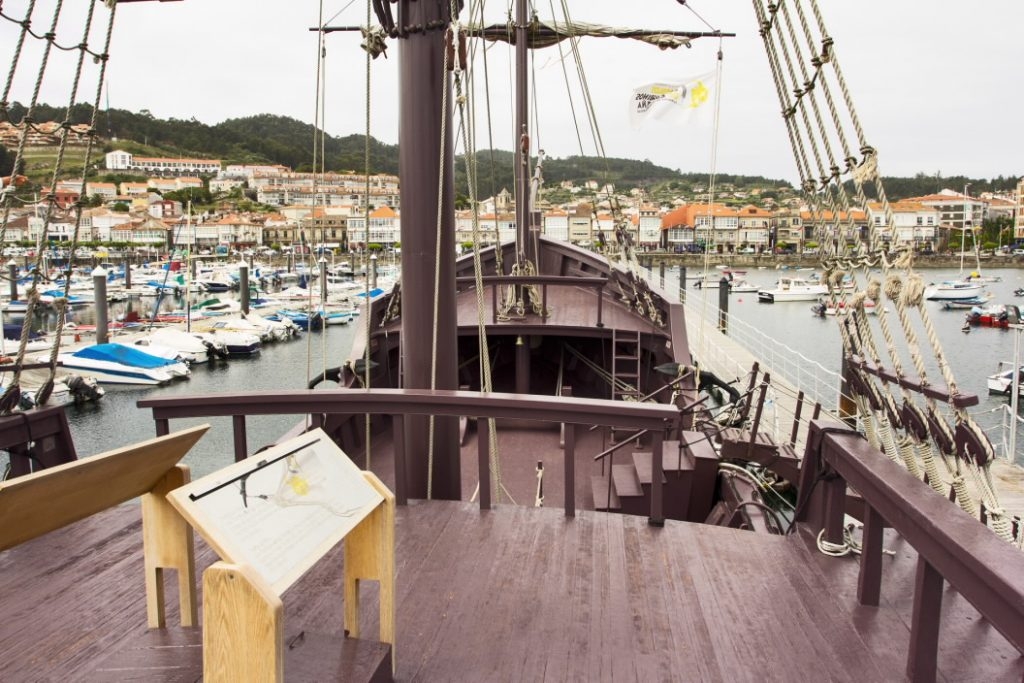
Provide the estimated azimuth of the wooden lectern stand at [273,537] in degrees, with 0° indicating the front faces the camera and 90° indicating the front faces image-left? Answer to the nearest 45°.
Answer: approximately 315°

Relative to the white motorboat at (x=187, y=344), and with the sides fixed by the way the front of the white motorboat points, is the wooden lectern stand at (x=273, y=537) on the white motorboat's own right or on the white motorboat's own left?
on the white motorboat's own left

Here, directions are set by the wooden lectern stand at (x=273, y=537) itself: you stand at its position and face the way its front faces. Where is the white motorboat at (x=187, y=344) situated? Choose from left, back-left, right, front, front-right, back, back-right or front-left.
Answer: back-left
